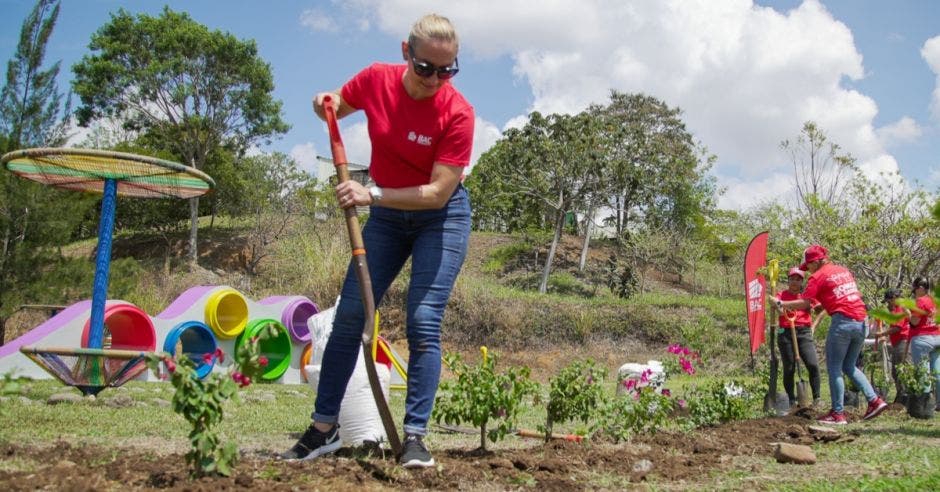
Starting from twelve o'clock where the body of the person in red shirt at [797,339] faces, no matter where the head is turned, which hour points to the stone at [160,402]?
The stone is roughly at 2 o'clock from the person in red shirt.

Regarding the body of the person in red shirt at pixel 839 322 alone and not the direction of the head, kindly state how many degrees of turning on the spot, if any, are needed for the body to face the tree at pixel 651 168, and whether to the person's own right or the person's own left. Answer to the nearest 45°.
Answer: approximately 45° to the person's own right

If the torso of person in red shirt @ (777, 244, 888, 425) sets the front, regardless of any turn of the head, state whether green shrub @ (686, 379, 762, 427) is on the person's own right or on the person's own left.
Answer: on the person's own left

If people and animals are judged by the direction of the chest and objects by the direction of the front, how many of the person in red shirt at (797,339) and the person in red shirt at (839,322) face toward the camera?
1

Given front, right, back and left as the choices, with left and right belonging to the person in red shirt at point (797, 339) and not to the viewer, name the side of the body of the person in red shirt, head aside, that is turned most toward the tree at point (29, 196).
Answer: right

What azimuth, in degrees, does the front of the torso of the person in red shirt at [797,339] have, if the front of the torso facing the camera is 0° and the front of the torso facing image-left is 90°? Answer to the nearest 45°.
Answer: approximately 0°

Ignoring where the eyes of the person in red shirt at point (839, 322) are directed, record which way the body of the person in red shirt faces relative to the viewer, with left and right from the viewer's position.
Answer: facing away from the viewer and to the left of the viewer

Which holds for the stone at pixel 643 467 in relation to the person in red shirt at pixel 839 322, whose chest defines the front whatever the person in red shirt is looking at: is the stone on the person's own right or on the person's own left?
on the person's own left

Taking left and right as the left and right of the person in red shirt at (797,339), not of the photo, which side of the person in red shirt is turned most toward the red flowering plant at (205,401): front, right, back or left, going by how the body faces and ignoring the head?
front

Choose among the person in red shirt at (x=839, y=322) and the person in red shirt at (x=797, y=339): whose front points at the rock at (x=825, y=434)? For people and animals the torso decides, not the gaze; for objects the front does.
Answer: the person in red shirt at (x=797, y=339)
